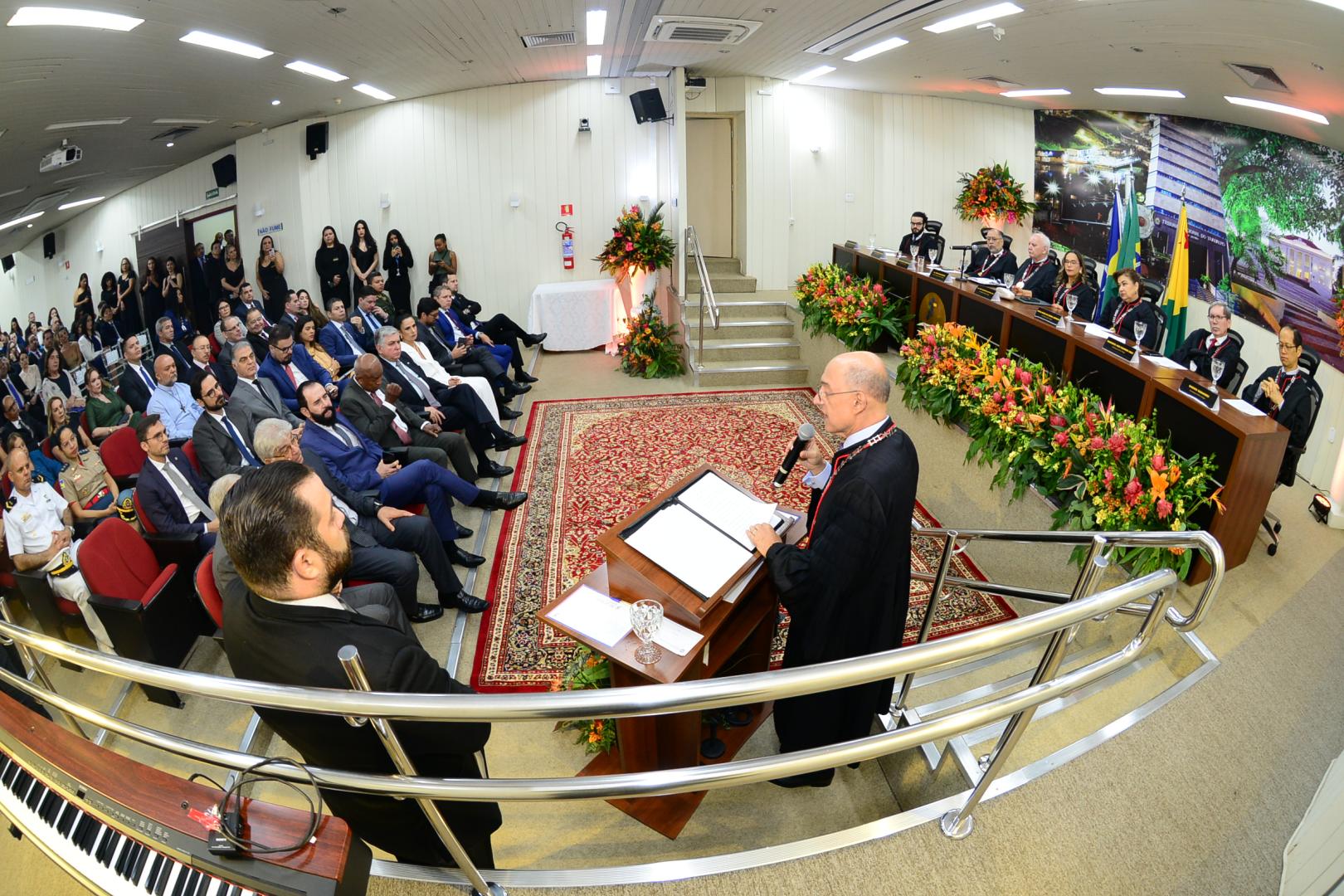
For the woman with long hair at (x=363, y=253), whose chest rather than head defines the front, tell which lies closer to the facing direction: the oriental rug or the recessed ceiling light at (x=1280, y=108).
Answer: the oriental rug

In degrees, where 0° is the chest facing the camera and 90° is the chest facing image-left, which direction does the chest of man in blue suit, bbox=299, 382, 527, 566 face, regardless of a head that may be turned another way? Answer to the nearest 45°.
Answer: approximately 315°

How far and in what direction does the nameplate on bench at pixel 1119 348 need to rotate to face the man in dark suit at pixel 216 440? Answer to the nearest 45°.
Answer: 0° — it already faces them

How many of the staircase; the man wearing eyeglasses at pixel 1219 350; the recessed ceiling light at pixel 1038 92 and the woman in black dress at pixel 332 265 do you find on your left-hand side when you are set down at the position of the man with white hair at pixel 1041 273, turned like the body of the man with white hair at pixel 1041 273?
1

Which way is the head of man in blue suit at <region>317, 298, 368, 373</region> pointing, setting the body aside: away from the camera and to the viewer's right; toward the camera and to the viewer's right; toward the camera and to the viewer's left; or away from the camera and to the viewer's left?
toward the camera and to the viewer's right

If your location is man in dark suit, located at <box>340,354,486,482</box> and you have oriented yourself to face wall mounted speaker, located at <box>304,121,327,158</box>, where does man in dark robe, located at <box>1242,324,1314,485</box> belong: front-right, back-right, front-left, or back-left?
back-right

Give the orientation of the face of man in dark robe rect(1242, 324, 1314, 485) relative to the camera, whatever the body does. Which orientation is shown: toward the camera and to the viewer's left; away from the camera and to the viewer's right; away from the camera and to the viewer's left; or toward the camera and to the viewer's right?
toward the camera and to the viewer's left

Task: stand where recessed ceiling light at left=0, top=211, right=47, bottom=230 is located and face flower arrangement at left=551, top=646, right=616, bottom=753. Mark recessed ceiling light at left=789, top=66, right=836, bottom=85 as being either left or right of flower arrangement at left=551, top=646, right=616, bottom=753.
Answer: left

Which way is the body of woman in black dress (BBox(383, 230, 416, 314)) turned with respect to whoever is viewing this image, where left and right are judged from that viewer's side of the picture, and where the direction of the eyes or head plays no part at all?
facing the viewer

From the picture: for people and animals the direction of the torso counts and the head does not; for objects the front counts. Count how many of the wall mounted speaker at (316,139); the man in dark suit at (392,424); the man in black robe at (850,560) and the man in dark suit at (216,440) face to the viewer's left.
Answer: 1

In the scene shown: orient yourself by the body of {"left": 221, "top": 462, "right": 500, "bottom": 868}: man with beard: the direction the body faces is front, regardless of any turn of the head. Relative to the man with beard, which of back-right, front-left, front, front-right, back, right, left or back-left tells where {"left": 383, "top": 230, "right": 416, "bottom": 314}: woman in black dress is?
front-left

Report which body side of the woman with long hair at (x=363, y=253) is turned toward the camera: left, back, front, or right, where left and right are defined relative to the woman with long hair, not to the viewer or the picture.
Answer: front

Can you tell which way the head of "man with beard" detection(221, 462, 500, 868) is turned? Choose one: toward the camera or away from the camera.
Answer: away from the camera

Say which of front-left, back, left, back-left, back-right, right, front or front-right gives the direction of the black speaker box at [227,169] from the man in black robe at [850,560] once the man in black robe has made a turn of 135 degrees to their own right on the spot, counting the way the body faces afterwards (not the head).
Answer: left

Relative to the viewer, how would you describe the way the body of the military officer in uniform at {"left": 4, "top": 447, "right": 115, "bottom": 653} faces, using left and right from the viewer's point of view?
facing the viewer and to the right of the viewer

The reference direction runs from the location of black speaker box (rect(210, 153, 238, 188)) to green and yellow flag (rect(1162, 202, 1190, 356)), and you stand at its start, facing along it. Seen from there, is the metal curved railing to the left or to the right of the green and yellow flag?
right
